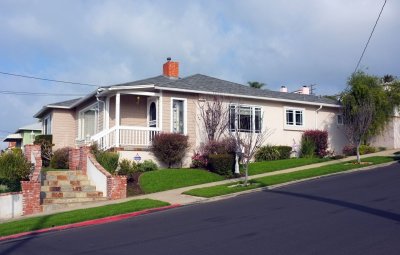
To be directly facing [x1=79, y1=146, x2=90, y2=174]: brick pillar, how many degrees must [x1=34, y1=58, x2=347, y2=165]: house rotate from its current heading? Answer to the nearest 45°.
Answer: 0° — it already faces it

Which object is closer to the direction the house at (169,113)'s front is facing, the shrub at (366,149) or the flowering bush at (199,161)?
the flowering bush

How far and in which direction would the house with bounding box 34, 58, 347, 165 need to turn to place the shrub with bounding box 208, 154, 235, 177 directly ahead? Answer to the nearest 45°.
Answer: approximately 90° to its left

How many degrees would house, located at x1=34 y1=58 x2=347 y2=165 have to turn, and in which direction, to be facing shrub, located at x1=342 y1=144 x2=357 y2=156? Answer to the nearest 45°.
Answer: approximately 135° to its left

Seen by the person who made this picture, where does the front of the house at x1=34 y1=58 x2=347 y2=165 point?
facing the viewer and to the left of the viewer

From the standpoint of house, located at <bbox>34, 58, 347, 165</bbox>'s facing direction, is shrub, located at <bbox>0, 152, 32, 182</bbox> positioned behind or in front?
in front

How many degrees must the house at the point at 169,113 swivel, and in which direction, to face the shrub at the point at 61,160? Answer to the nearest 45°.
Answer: approximately 45° to its right

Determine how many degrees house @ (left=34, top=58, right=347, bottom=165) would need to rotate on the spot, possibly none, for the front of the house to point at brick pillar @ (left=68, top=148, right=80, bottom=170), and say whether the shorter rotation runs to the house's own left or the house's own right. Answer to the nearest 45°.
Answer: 0° — it already faces it

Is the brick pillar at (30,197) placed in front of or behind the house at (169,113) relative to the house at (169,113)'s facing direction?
in front

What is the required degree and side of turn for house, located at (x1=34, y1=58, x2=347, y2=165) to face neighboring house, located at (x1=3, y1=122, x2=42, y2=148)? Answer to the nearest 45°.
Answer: approximately 90° to its right
